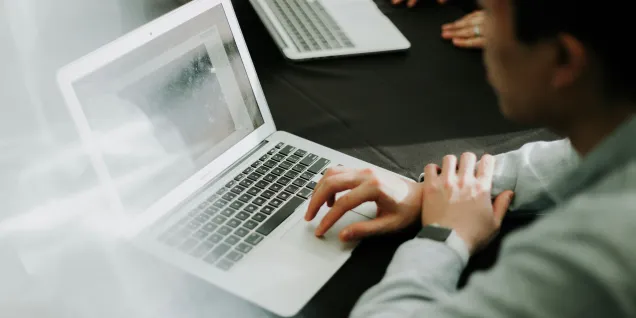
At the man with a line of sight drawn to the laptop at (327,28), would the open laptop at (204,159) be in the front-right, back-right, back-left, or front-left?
front-left

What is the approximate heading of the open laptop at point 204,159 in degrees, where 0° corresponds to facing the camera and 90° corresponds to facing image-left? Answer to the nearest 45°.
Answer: approximately 315°

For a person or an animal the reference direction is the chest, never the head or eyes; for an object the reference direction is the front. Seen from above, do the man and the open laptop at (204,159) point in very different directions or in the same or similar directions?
very different directions

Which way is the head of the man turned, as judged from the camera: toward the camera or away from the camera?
away from the camera

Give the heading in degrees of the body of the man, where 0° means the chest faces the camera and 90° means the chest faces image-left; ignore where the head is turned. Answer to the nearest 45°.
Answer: approximately 135°

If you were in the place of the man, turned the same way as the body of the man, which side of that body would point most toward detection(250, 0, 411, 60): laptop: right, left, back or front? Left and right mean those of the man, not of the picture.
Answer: front

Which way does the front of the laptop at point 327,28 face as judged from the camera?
facing to the right of the viewer

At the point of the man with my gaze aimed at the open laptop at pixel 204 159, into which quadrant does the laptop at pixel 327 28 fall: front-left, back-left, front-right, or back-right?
front-right
